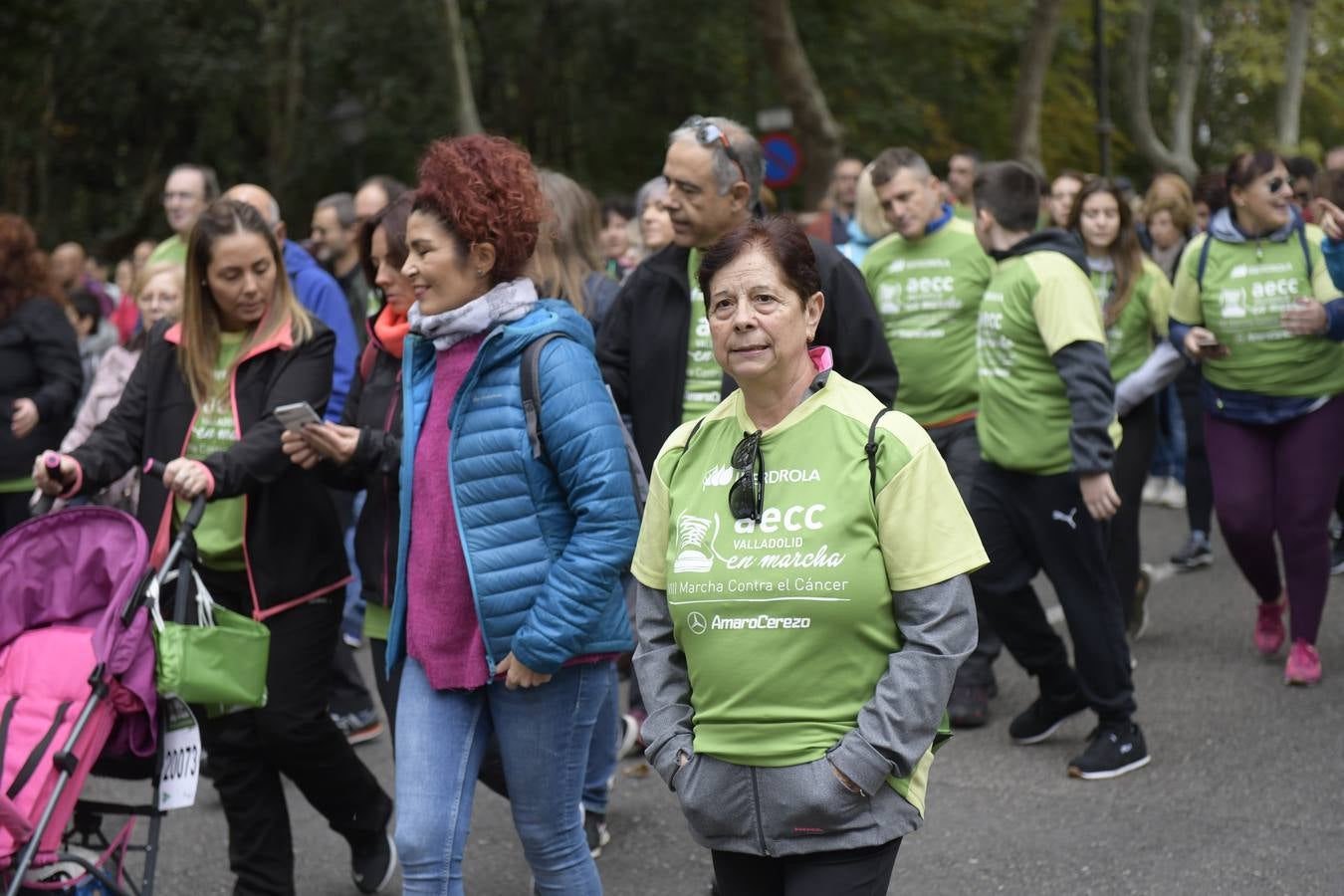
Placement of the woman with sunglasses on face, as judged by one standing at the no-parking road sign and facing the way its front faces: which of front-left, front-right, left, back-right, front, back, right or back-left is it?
front

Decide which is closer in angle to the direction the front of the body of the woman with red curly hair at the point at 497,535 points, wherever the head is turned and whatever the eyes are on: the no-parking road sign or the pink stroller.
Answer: the pink stroller

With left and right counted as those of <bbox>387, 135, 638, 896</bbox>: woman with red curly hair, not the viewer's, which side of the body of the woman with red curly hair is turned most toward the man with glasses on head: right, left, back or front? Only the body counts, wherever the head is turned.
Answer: back

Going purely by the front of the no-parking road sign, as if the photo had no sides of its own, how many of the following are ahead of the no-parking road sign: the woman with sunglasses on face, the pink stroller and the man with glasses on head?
3

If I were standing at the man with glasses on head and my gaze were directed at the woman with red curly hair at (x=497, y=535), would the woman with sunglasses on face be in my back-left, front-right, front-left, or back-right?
back-left

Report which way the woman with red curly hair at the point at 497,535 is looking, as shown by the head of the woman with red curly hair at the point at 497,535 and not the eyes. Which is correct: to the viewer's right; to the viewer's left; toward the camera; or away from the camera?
to the viewer's left

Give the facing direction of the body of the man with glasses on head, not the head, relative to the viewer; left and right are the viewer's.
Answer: facing the viewer and to the left of the viewer

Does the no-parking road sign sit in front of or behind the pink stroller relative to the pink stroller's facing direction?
behind

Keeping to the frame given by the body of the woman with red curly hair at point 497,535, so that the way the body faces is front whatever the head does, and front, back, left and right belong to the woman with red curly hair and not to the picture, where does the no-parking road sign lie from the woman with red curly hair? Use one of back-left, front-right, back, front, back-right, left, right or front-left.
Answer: back-right

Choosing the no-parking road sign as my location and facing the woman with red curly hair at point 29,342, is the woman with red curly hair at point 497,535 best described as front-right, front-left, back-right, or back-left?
front-left

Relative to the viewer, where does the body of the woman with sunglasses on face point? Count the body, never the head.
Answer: toward the camera

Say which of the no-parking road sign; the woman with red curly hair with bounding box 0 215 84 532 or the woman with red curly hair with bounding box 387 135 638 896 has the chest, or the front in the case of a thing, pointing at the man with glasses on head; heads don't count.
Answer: the no-parking road sign

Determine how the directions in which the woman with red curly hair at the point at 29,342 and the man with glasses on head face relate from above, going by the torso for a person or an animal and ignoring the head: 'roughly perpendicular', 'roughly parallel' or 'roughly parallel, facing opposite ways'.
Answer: roughly parallel

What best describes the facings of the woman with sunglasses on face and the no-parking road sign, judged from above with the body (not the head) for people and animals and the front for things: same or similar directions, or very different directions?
same or similar directions

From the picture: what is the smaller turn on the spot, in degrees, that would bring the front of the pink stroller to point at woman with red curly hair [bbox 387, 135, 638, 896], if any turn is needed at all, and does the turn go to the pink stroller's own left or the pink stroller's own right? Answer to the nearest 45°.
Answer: approximately 90° to the pink stroller's own left

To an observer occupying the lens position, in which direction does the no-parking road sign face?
facing the viewer
